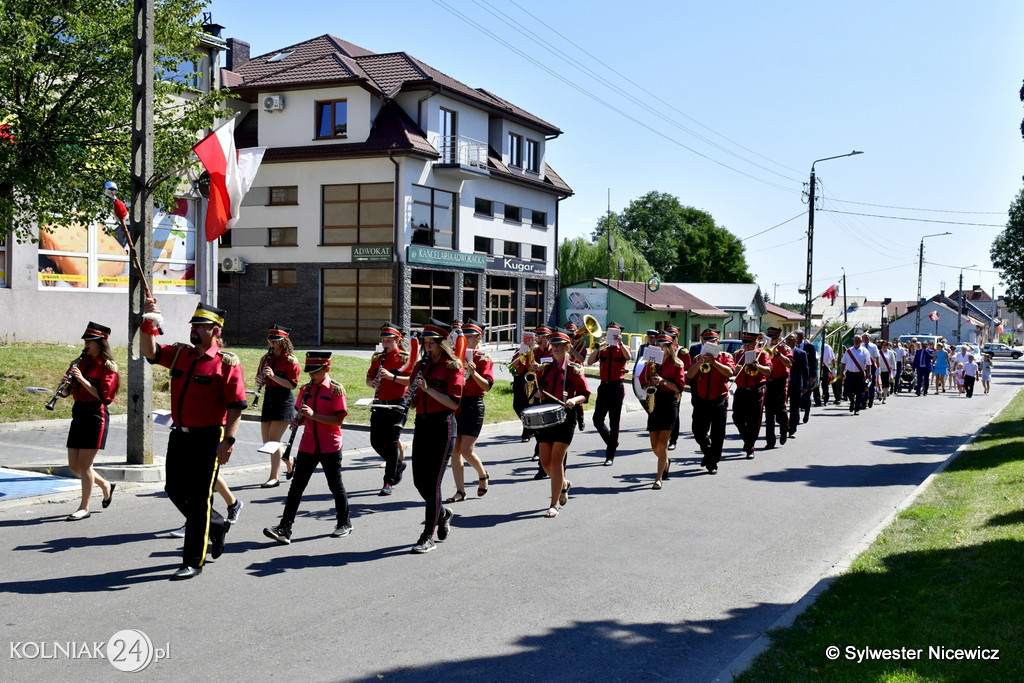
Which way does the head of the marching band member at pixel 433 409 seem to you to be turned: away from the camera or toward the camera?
toward the camera

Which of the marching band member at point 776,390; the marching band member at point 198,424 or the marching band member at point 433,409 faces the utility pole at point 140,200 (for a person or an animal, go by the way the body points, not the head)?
the marching band member at point 776,390

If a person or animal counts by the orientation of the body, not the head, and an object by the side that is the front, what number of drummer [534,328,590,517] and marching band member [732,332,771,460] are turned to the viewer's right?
0

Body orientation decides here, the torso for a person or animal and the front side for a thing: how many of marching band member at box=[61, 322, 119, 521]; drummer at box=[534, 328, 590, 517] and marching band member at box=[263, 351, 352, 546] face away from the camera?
0

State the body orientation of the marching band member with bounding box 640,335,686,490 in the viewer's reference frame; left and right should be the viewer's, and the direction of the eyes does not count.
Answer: facing the viewer and to the left of the viewer

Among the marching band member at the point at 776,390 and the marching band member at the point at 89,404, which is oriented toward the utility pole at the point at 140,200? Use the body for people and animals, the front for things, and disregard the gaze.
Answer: the marching band member at the point at 776,390

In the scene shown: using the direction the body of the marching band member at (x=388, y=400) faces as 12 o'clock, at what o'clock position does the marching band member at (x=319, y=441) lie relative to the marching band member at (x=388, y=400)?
the marching band member at (x=319, y=441) is roughly at 11 o'clock from the marching band member at (x=388, y=400).

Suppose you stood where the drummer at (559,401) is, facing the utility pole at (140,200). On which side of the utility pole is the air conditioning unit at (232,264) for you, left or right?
right

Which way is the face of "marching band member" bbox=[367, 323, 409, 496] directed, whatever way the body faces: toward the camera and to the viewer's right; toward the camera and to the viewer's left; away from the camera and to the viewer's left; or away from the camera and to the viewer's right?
toward the camera and to the viewer's left

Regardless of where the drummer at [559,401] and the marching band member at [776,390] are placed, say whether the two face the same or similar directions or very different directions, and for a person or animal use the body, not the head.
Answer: same or similar directions

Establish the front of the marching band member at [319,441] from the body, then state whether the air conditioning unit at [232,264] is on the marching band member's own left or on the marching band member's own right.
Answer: on the marching band member's own right

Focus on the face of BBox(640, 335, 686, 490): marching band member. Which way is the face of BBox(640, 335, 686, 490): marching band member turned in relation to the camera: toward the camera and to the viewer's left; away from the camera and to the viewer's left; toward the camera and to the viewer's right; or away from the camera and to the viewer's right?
toward the camera and to the viewer's left

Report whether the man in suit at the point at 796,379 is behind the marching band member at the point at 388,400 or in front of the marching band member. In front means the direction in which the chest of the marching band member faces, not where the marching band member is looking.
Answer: behind

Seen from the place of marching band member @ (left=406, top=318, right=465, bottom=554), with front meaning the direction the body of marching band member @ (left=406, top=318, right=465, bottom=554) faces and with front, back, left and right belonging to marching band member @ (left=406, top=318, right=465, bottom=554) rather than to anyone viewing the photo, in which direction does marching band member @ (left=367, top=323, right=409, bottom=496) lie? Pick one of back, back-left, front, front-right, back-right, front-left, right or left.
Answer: back-right

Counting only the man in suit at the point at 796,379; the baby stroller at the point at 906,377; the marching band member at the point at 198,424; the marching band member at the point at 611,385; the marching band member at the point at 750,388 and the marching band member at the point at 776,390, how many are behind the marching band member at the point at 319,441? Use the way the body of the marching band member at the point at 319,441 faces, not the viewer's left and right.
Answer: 5

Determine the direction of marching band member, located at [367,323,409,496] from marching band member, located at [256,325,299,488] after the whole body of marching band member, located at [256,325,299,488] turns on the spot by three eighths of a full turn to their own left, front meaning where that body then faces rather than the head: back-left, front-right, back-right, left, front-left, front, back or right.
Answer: front

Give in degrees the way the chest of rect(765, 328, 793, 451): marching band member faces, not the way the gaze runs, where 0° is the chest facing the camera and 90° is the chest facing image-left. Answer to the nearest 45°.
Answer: approximately 45°

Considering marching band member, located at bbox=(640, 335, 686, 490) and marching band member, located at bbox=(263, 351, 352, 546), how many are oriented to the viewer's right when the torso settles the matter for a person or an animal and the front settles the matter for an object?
0

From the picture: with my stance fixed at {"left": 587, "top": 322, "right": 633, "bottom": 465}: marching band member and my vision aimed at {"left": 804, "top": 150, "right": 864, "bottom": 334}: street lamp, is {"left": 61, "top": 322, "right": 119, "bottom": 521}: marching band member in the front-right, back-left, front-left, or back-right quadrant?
back-left
